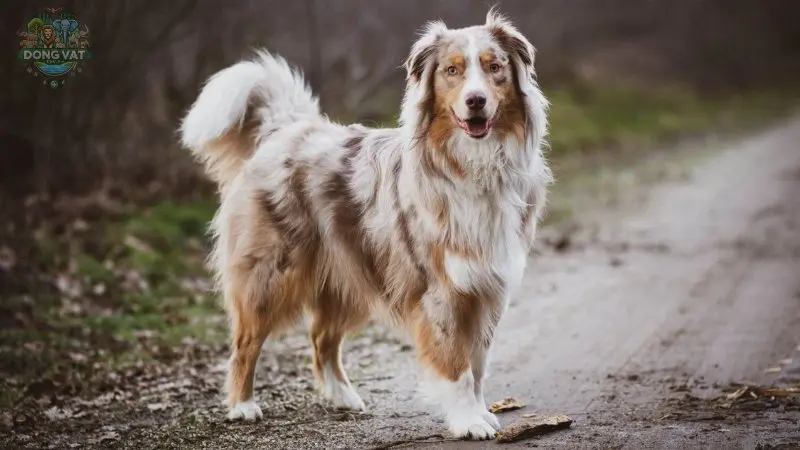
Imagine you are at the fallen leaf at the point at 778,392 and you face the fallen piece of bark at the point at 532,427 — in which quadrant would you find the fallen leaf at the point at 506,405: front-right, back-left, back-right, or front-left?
front-right

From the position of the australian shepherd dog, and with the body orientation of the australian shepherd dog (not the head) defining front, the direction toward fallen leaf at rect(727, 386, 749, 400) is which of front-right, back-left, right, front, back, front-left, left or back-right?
front-left

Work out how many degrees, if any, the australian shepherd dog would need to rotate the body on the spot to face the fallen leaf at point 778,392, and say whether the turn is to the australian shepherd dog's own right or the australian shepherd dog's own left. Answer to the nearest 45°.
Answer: approximately 45° to the australian shepherd dog's own left

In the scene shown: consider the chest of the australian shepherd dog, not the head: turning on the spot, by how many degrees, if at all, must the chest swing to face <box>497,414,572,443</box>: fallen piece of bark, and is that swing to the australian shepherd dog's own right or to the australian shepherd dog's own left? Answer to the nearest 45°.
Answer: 0° — it already faces it

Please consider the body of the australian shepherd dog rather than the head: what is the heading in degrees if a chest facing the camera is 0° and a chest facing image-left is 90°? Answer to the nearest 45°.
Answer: approximately 315°
